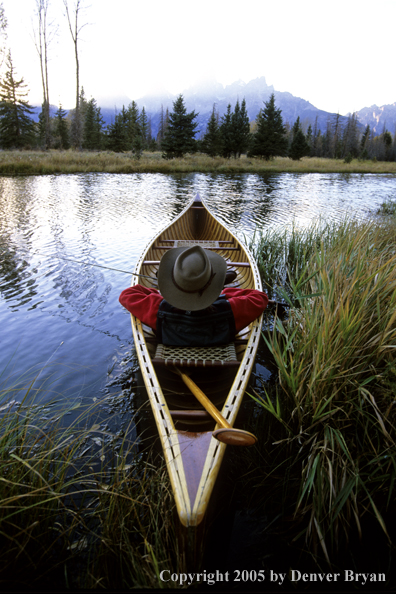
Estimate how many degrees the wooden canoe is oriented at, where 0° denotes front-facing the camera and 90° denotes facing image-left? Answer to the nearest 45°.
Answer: approximately 180°

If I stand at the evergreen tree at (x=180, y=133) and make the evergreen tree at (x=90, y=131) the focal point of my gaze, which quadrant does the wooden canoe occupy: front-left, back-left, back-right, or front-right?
back-left

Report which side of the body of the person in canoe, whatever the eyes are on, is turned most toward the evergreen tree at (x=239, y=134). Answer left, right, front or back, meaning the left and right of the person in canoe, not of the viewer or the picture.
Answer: front

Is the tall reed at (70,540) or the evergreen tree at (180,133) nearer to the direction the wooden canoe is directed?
the evergreen tree

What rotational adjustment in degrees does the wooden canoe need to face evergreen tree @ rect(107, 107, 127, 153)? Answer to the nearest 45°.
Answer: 0° — it already faces it

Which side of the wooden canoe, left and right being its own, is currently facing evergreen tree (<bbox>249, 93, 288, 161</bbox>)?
front

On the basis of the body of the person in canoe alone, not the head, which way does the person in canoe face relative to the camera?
away from the camera

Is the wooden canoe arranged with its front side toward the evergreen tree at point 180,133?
yes

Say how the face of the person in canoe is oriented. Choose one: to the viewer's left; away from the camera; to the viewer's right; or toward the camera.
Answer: away from the camera

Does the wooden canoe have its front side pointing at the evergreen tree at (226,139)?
yes

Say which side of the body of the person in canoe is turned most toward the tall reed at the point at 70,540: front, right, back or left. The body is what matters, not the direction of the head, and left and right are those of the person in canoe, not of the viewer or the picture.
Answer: back
